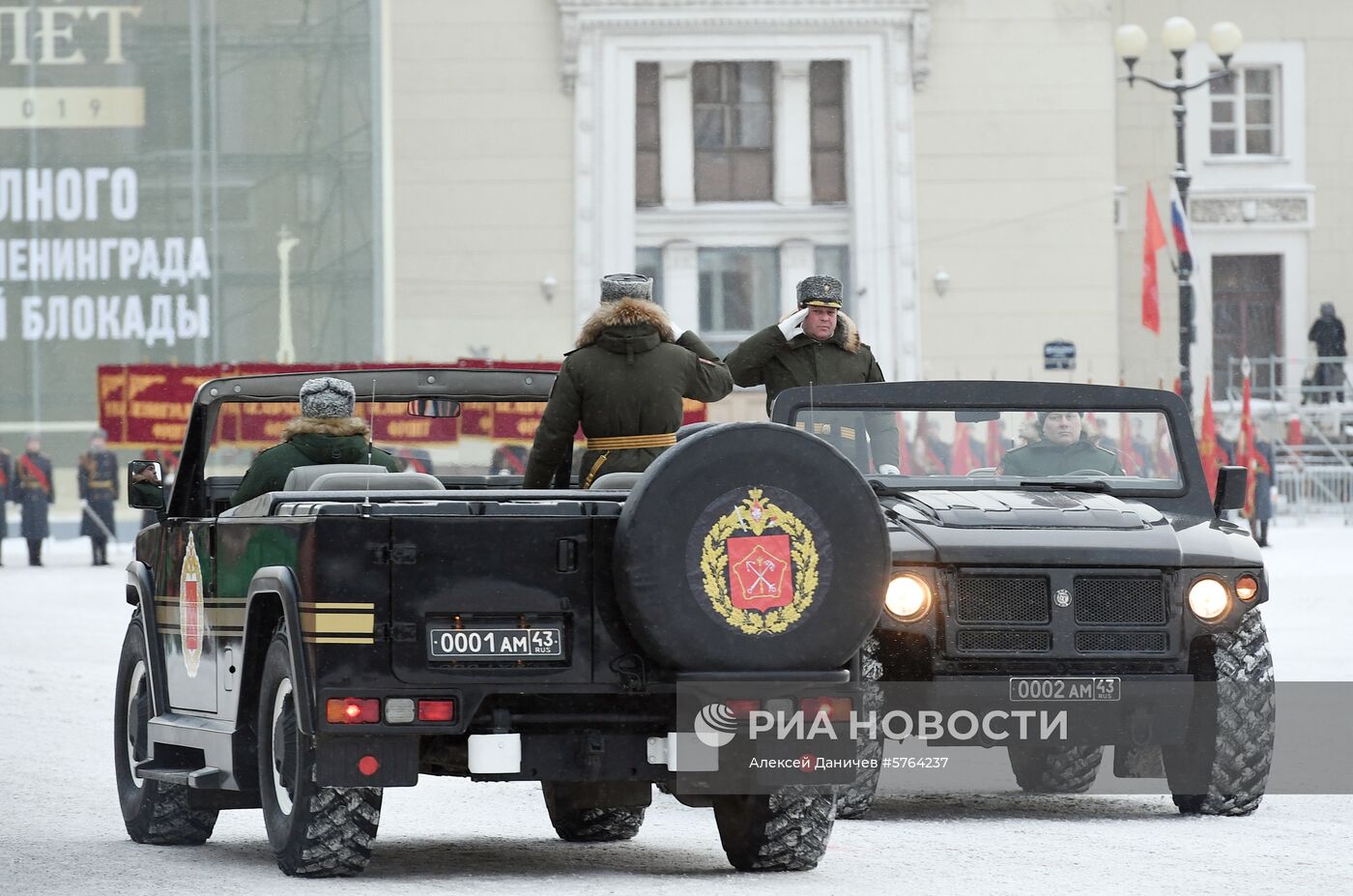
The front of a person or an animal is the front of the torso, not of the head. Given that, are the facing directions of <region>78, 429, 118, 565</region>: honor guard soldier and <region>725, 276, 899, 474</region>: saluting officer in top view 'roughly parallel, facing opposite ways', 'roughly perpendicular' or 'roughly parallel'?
roughly parallel

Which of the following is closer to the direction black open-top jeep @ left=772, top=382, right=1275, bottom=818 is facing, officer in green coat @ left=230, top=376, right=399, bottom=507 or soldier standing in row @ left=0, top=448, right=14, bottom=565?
the officer in green coat

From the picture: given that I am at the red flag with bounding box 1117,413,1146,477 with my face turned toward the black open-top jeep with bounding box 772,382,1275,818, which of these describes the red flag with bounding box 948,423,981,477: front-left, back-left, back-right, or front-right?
front-right

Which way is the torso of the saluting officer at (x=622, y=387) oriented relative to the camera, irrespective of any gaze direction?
away from the camera

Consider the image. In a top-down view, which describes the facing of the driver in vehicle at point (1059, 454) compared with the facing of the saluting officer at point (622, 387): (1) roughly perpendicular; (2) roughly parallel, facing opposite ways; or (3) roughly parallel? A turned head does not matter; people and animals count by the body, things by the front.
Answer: roughly parallel, facing opposite ways

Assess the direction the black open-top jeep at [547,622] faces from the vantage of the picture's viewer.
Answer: facing away from the viewer

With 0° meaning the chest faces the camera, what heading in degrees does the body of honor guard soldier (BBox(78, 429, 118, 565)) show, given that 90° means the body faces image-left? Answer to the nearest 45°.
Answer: approximately 0°

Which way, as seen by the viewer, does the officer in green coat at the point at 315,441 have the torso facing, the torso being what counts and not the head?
away from the camera

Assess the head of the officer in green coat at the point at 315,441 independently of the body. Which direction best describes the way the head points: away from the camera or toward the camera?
away from the camera

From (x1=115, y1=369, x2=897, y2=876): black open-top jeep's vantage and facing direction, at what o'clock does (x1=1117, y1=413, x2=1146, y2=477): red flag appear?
The red flag is roughly at 1 o'clock from the black open-top jeep.

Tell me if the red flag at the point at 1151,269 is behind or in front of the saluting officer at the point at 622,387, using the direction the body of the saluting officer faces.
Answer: in front

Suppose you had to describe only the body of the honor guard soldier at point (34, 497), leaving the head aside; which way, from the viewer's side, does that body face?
toward the camera

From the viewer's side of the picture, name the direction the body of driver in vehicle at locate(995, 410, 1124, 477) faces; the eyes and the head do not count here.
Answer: toward the camera

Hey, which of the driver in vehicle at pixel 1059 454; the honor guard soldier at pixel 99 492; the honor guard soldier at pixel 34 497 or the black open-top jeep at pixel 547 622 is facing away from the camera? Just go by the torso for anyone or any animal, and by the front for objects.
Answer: the black open-top jeep

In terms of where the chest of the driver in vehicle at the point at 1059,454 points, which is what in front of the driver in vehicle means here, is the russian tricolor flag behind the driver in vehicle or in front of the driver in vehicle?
behind
